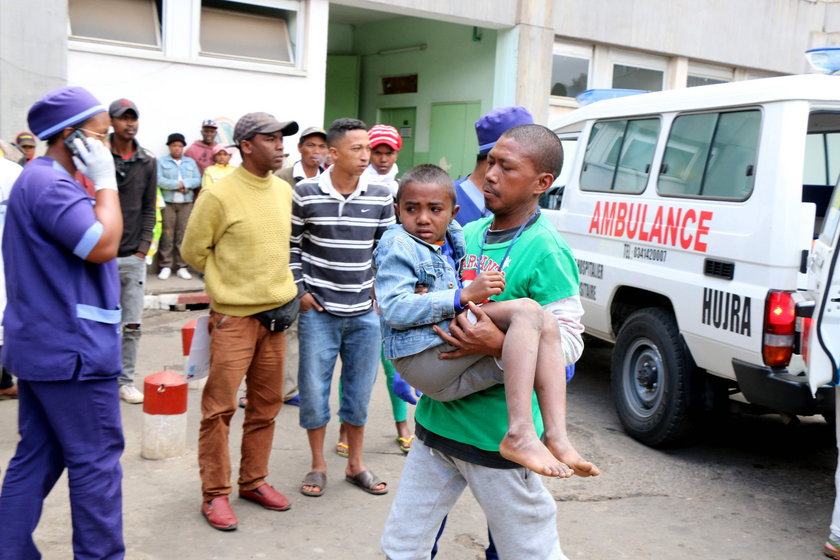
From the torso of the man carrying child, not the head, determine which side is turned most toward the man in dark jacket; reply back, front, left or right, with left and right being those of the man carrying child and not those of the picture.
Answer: right

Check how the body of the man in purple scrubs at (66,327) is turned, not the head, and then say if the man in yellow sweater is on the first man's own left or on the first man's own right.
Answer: on the first man's own left

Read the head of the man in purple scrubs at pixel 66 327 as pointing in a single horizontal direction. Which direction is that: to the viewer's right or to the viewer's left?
to the viewer's right

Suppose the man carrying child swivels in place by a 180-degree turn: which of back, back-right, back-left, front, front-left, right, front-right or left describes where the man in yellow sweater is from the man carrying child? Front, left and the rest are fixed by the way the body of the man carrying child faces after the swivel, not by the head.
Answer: left

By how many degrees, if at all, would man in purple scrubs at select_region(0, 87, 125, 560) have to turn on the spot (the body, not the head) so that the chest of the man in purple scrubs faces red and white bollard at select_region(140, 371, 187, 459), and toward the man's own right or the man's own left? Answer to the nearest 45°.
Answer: approximately 90° to the man's own left

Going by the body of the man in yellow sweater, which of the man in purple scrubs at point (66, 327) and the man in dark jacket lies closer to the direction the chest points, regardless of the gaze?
the man in purple scrubs

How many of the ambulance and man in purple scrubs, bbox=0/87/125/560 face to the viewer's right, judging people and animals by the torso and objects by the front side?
1

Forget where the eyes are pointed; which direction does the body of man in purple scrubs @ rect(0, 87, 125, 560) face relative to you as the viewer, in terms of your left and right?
facing to the right of the viewer

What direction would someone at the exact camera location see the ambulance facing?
facing away from the viewer and to the left of the viewer

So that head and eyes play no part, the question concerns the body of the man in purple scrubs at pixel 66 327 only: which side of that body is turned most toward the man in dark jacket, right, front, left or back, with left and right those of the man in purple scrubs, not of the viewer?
left

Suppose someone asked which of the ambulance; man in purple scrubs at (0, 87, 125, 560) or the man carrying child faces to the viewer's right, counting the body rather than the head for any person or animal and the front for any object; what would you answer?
the man in purple scrubs

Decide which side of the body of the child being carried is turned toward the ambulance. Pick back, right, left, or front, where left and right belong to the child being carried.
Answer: left
